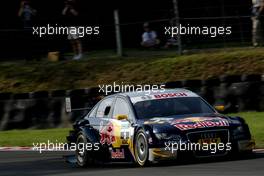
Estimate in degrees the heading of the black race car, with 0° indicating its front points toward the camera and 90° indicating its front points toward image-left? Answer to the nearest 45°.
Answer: approximately 315°
